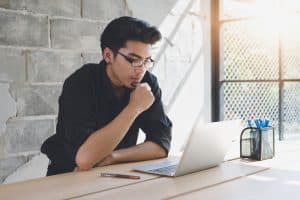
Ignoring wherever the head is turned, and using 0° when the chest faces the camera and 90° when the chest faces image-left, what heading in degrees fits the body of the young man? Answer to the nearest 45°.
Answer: approximately 315°

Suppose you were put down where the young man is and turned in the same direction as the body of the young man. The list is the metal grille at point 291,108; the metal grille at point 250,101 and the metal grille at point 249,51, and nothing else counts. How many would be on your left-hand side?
3

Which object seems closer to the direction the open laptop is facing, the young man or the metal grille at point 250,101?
the young man

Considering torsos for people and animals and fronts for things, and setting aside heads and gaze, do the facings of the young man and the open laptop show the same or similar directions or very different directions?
very different directions

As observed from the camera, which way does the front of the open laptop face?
facing away from the viewer and to the left of the viewer

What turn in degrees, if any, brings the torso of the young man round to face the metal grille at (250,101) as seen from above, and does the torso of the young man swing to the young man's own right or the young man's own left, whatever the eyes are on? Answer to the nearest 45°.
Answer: approximately 90° to the young man's own left

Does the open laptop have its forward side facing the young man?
yes

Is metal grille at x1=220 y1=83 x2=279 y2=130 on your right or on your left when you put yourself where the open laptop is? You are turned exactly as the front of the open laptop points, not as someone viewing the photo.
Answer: on your right

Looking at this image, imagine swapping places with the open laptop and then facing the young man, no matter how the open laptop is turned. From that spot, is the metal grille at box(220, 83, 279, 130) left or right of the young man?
right

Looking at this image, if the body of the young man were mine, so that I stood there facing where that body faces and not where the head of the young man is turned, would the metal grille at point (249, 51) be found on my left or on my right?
on my left

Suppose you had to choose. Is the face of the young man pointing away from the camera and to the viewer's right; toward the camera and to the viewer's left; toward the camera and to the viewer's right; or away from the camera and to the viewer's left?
toward the camera and to the viewer's right
